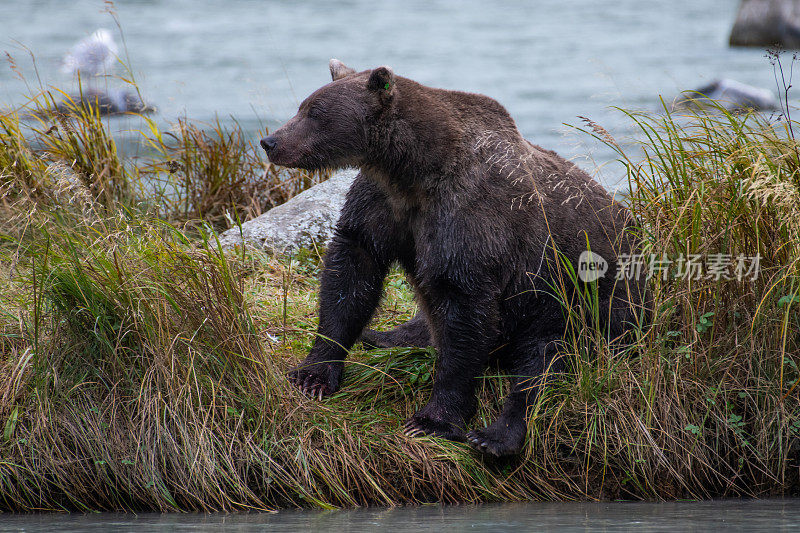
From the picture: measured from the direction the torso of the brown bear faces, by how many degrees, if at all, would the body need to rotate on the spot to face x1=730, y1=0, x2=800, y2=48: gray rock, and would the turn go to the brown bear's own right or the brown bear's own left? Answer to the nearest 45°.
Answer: approximately 135° to the brown bear's own right

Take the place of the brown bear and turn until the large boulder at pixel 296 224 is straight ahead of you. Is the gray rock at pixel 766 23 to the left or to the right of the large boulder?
right

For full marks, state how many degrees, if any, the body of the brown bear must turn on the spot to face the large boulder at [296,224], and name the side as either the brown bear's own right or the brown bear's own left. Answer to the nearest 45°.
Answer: approximately 90° to the brown bear's own right

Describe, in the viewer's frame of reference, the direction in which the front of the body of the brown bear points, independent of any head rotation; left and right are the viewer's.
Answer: facing the viewer and to the left of the viewer
